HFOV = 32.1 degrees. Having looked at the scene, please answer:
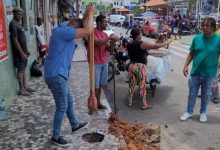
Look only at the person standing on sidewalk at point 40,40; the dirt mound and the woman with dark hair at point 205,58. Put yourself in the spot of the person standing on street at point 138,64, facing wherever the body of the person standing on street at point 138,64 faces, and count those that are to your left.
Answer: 1

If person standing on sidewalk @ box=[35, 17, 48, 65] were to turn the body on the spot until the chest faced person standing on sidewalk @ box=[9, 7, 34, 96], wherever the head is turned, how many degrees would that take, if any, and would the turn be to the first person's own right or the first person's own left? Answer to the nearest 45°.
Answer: approximately 45° to the first person's own right

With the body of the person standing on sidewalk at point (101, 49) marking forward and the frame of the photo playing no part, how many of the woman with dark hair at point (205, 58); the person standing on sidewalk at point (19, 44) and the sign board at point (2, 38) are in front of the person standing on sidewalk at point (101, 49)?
1

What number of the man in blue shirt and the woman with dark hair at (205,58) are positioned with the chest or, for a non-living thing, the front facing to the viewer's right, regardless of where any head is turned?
1

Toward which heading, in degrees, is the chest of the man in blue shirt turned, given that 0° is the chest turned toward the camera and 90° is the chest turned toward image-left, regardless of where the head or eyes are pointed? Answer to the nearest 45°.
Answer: approximately 270°
